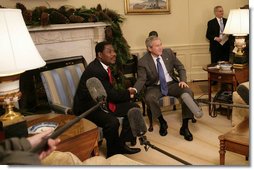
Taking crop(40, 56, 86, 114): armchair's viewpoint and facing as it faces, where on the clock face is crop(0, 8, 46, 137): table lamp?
The table lamp is roughly at 2 o'clock from the armchair.

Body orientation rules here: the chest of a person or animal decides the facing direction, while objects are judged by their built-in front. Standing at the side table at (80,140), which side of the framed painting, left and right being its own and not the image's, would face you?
front

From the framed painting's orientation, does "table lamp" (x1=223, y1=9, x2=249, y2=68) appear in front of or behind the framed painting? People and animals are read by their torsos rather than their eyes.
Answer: in front

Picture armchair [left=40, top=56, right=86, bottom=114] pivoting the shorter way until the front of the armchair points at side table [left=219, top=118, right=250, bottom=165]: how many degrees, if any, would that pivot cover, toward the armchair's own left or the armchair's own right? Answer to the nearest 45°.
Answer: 0° — it already faces it

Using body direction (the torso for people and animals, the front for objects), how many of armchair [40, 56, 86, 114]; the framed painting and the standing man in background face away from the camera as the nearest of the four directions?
0

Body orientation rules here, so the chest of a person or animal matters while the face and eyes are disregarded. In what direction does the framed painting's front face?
toward the camera

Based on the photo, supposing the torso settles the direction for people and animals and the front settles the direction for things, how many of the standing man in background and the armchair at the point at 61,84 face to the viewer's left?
0

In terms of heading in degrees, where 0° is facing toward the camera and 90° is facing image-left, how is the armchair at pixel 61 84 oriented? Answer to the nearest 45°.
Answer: approximately 315°

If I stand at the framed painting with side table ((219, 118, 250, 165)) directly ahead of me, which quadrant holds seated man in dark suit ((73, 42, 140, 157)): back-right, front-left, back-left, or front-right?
front-right

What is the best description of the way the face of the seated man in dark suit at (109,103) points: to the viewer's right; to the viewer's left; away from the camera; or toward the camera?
to the viewer's right
